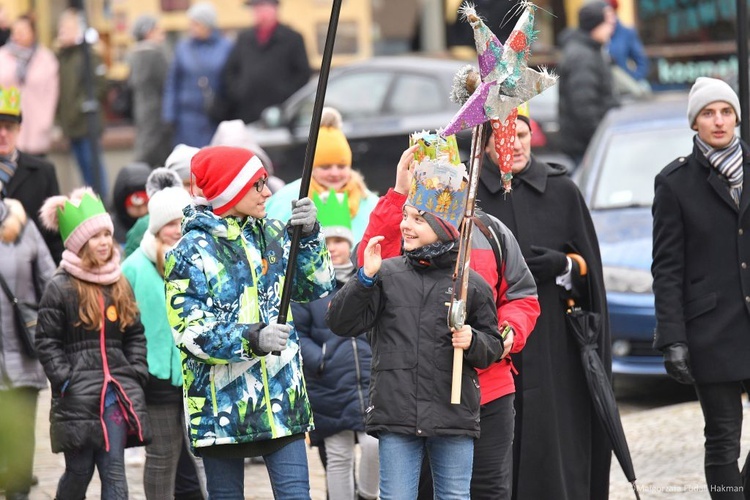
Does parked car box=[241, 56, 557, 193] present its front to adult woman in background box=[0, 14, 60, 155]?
yes

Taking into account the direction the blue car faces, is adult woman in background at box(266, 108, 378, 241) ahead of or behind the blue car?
ahead

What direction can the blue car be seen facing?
toward the camera

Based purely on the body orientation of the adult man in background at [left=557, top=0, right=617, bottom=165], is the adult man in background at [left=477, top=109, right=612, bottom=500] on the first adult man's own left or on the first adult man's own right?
on the first adult man's own right

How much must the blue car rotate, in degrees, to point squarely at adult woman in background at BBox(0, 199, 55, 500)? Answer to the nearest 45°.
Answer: approximately 45° to its right

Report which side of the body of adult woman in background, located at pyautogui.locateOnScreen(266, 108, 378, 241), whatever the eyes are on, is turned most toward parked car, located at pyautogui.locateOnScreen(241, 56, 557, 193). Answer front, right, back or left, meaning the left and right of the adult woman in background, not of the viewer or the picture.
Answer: back

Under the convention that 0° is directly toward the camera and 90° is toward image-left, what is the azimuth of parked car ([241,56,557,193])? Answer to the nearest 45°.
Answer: approximately 90°

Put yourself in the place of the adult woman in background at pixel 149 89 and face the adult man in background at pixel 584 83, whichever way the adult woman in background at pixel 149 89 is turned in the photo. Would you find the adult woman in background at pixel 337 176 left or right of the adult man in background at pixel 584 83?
right

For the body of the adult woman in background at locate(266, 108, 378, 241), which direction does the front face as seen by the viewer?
toward the camera

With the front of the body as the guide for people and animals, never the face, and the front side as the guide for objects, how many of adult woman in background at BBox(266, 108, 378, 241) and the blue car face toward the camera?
2
